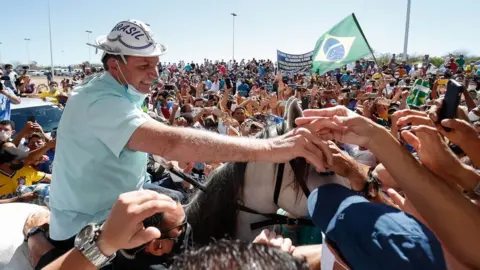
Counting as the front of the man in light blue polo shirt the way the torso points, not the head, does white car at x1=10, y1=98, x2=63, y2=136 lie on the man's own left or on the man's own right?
on the man's own left

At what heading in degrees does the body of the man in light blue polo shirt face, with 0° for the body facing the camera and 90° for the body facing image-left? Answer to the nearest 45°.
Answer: approximately 270°
